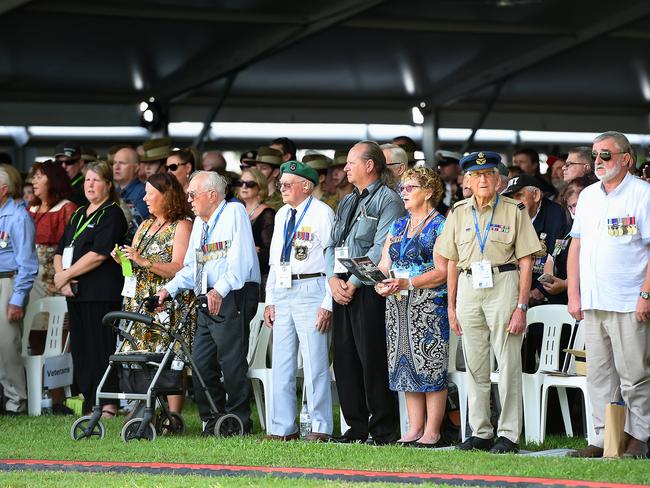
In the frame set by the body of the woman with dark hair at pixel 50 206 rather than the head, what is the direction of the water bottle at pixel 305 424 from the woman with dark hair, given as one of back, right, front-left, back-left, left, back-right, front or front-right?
left

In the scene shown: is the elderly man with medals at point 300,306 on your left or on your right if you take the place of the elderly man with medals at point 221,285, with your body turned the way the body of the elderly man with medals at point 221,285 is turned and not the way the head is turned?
on your left

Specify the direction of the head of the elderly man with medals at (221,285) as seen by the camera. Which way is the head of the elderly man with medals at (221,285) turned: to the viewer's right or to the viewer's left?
to the viewer's left

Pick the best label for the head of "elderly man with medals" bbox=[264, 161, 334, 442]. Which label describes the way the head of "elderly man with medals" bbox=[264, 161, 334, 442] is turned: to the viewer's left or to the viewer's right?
to the viewer's left

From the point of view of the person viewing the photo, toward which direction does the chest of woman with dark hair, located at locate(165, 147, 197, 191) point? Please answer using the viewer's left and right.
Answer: facing the viewer and to the left of the viewer

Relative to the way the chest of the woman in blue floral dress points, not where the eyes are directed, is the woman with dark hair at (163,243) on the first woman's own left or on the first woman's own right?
on the first woman's own right

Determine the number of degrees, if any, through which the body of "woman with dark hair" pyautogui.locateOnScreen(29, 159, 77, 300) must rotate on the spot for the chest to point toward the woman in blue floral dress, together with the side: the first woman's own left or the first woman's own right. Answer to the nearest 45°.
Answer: approximately 90° to the first woman's own left

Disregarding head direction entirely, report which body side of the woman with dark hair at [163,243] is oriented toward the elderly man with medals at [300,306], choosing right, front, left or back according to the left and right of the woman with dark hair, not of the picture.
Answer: left

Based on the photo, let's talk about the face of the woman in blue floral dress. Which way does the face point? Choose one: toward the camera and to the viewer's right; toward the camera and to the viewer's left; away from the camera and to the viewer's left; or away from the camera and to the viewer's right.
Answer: toward the camera and to the viewer's left

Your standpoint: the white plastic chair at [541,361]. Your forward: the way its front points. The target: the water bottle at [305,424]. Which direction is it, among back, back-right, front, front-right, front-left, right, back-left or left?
front-right

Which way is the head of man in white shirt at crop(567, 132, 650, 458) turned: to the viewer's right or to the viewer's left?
to the viewer's left

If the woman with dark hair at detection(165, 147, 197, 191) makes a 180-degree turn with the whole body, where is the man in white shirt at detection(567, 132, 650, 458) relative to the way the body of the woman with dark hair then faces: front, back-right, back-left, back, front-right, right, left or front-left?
right

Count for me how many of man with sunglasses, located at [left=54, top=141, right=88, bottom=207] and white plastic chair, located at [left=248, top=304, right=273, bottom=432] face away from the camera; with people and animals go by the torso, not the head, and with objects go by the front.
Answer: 0
